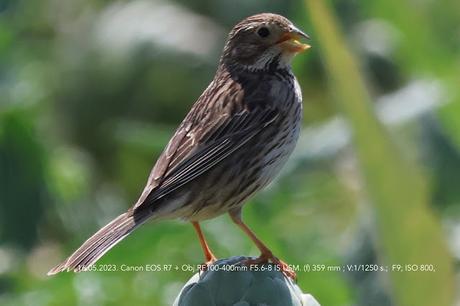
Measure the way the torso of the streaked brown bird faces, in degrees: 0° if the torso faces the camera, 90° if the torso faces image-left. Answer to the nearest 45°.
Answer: approximately 270°
